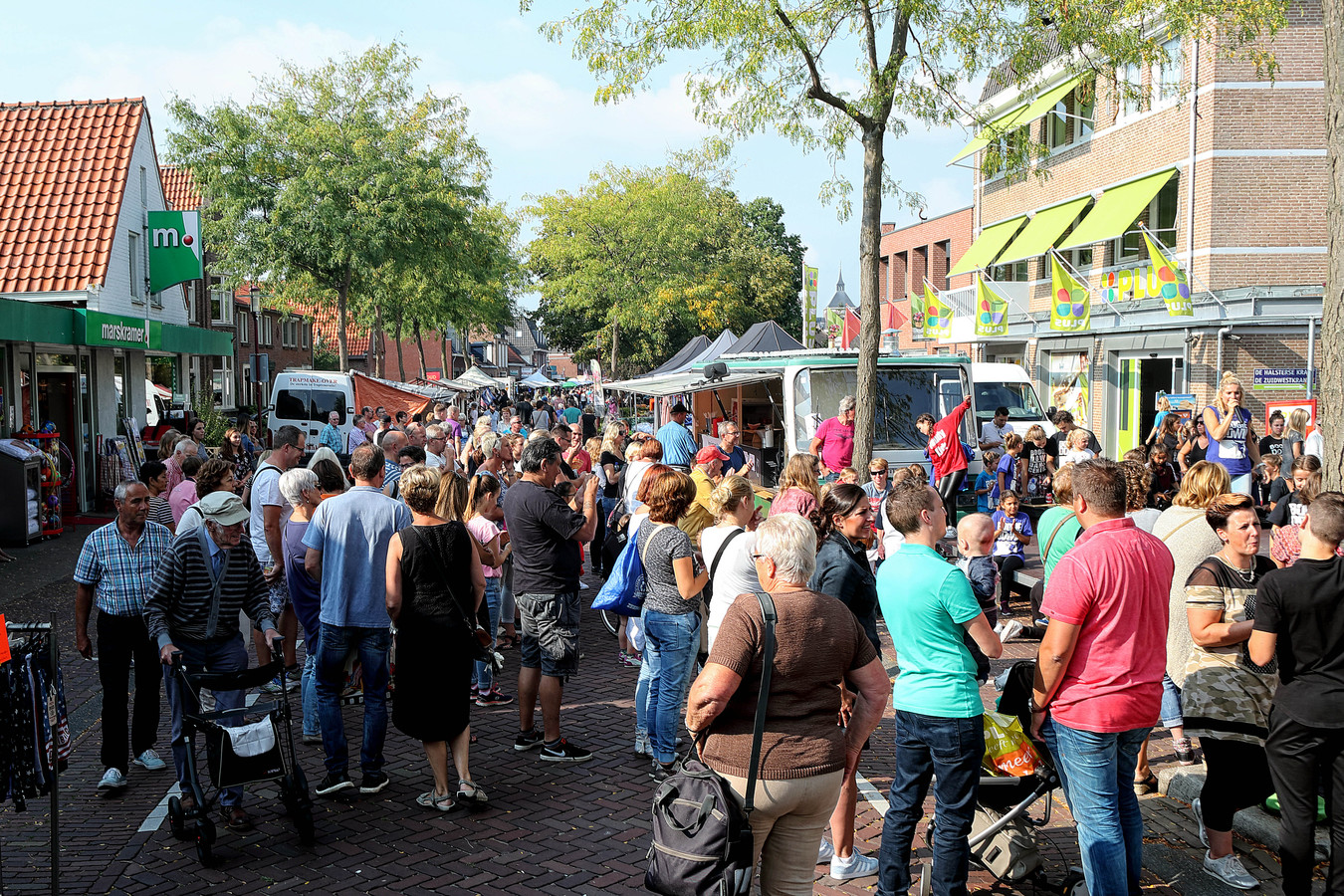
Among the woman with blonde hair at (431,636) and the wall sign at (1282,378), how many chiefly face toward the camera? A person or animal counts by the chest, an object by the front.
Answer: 1

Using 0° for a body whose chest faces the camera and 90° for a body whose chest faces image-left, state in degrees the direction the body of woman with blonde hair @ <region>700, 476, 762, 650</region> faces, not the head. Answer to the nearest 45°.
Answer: approximately 225°

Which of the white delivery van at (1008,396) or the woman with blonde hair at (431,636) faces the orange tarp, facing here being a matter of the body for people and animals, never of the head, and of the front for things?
the woman with blonde hair

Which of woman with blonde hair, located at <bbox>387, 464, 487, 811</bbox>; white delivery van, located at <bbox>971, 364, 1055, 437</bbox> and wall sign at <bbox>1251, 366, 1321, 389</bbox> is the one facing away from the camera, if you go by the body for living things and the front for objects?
the woman with blonde hair

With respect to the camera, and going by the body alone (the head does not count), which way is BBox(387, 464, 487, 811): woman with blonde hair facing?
away from the camera

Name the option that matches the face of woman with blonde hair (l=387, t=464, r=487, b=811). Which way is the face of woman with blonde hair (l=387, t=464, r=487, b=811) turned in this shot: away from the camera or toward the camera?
away from the camera

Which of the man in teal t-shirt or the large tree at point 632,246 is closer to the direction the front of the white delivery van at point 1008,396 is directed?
the man in teal t-shirt

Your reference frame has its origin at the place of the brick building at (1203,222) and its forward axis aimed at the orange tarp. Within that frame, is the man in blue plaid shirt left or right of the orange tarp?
left

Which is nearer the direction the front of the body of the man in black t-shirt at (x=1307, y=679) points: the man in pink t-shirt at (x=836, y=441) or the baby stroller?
the man in pink t-shirt

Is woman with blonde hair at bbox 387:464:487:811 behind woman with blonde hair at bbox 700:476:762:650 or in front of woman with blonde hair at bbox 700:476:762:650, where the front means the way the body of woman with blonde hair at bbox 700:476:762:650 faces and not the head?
behind

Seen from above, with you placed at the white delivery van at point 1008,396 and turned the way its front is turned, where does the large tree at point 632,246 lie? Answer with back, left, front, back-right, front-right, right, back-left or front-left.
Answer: back

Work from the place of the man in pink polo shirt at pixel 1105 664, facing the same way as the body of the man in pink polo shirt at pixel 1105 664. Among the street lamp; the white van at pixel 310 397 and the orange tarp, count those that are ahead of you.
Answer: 3

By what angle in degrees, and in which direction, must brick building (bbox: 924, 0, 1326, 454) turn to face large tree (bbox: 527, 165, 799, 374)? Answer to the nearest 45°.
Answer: approximately 90° to its right
